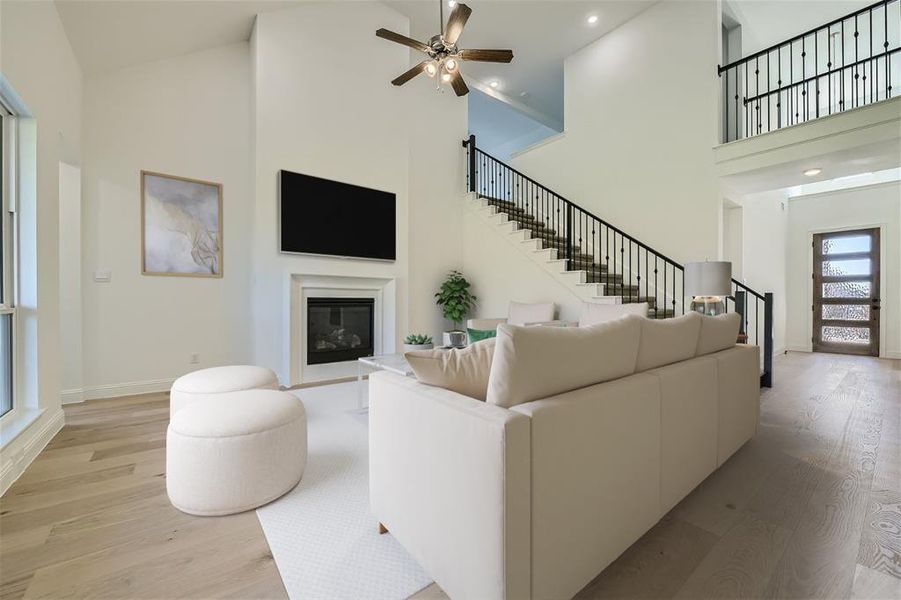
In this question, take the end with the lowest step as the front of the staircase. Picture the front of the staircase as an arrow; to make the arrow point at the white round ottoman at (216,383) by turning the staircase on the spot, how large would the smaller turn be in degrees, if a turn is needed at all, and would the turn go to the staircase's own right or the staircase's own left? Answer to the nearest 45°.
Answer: approximately 90° to the staircase's own right

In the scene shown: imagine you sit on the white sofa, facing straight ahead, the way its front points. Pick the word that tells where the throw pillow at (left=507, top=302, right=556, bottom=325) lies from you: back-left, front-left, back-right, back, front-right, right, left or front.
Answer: front-right

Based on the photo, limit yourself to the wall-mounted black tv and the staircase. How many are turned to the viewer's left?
0

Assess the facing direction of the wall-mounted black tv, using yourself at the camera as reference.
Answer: facing the viewer and to the right of the viewer

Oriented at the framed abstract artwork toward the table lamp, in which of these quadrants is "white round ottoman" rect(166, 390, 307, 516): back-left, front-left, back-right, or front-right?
front-right

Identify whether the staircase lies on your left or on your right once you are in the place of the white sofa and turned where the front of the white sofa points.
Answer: on your right

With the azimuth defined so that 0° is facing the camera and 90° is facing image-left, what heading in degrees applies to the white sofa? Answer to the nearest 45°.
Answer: approximately 135°

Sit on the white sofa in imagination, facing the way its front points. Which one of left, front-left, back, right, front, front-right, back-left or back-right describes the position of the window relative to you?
front-left

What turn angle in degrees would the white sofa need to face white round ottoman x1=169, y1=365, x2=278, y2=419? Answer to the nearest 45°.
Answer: approximately 45° to its left

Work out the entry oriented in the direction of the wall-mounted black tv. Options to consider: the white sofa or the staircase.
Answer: the white sofa

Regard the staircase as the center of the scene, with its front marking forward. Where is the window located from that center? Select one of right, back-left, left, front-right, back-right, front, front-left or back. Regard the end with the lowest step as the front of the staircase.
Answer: right

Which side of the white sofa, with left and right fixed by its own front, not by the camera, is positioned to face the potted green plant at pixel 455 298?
front
